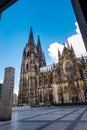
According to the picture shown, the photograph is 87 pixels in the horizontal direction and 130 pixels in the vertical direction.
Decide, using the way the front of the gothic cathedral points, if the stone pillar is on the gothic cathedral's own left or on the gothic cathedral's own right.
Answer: on the gothic cathedral's own left

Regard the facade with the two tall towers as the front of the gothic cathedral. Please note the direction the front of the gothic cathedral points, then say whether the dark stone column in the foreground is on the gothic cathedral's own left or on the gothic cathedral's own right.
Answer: on the gothic cathedral's own left

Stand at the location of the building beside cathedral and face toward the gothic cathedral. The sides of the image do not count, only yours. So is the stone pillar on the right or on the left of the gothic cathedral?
left
